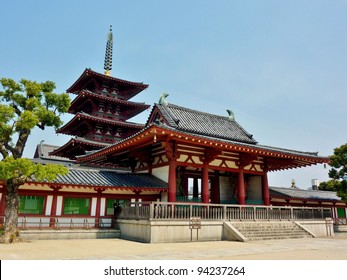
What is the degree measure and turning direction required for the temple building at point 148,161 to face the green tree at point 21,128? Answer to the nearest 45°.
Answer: approximately 90° to its right

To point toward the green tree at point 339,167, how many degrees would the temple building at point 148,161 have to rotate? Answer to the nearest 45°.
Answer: approximately 90° to its left

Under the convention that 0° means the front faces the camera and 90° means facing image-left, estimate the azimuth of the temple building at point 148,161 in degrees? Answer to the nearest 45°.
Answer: approximately 315°
